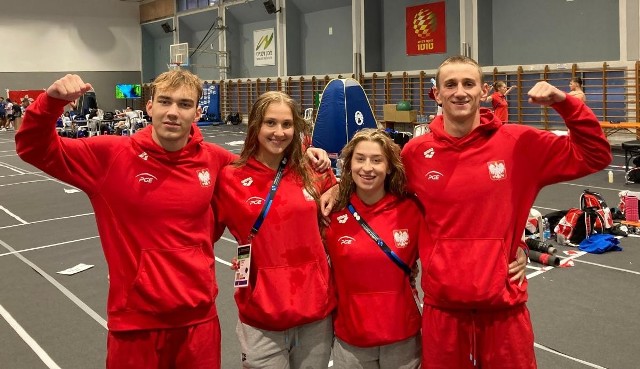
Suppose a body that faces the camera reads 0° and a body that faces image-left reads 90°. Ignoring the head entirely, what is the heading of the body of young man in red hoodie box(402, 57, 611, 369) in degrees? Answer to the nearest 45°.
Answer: approximately 0°

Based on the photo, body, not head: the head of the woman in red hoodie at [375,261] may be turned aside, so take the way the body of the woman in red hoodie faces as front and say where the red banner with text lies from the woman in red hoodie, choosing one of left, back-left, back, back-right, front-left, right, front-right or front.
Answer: back

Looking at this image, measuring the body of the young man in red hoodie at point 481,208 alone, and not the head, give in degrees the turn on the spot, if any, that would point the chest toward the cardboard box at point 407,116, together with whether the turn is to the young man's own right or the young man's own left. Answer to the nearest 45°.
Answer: approximately 180°

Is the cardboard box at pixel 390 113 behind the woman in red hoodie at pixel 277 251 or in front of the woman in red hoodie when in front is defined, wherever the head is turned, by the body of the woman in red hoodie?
behind

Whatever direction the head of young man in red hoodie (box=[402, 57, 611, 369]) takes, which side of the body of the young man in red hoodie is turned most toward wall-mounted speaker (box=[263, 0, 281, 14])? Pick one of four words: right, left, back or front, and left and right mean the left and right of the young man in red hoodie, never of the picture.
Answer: back

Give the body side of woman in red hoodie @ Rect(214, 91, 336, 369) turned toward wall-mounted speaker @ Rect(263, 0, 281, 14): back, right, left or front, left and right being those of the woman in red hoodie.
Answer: back

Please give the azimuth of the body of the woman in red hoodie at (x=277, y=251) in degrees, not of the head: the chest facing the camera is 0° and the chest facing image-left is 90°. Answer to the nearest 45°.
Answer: approximately 0°
